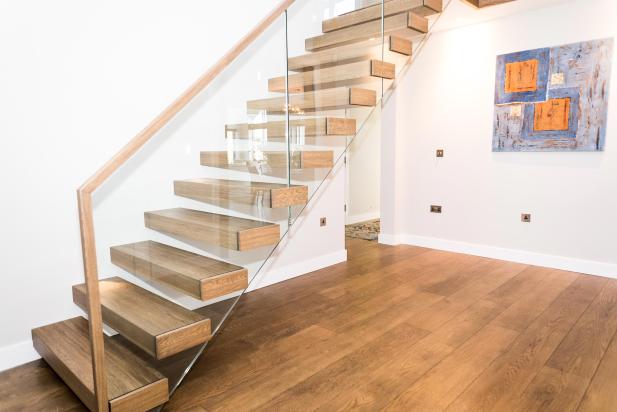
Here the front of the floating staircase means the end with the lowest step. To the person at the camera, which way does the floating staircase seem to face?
facing the viewer and to the left of the viewer

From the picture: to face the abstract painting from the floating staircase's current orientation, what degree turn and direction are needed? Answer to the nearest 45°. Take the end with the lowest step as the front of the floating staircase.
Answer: approximately 135° to its left
